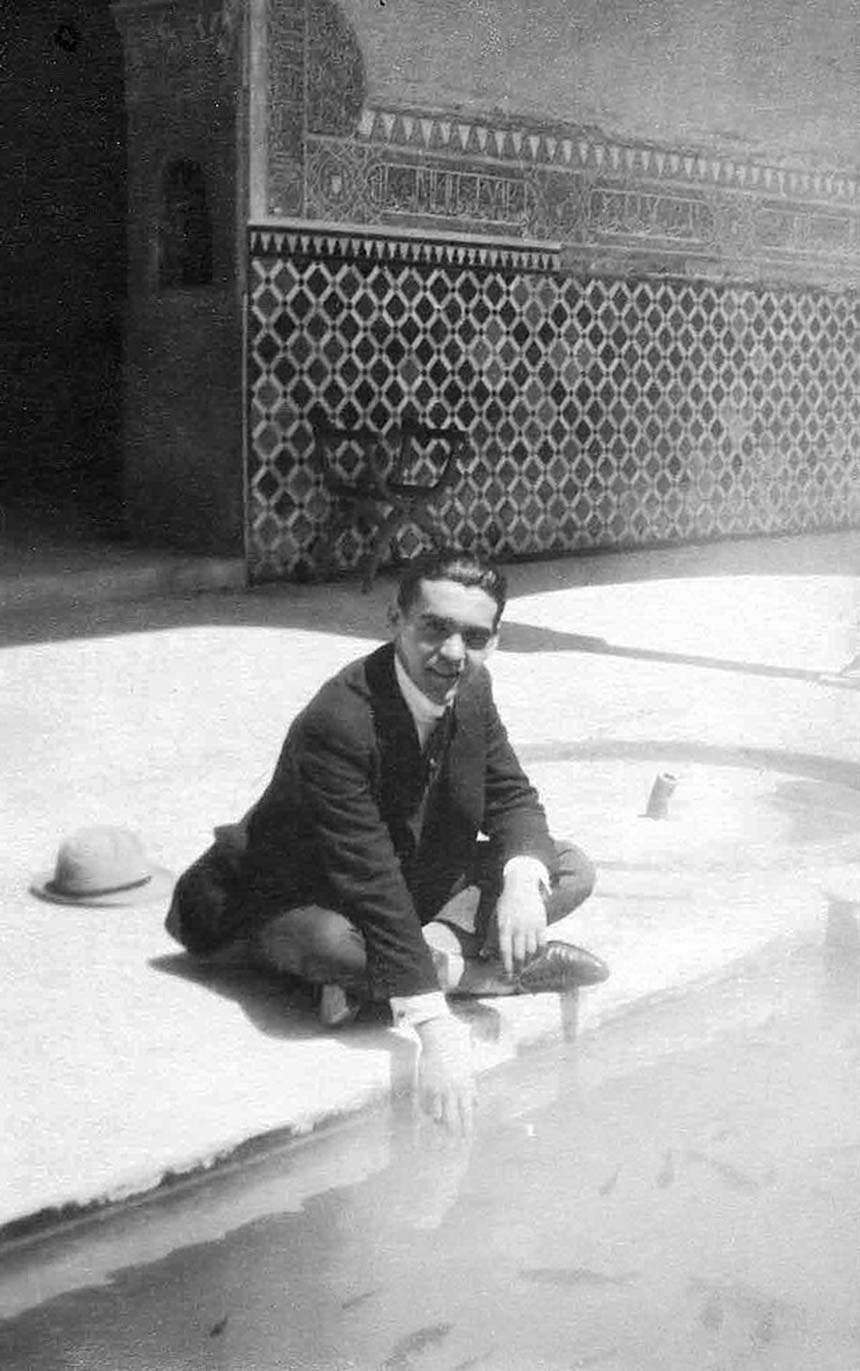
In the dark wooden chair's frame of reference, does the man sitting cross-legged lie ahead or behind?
ahead

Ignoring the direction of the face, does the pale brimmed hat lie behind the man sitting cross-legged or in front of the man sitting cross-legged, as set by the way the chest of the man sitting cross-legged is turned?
behind

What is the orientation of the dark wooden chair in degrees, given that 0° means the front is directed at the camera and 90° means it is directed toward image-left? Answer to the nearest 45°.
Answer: approximately 315°

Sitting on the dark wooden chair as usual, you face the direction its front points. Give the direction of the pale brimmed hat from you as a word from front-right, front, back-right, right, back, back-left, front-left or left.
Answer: front-right

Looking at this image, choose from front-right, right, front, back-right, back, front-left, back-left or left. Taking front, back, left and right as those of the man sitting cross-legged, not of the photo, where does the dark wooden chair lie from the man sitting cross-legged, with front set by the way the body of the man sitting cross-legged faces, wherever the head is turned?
back-left

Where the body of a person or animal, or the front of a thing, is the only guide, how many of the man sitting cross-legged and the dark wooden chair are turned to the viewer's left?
0

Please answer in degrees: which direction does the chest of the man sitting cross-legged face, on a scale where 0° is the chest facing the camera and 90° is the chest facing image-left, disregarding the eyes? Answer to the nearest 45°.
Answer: approximately 315°

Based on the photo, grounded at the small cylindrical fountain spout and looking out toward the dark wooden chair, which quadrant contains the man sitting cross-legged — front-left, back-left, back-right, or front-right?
back-left

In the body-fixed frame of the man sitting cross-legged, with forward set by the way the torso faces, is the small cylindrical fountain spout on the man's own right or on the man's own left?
on the man's own left
